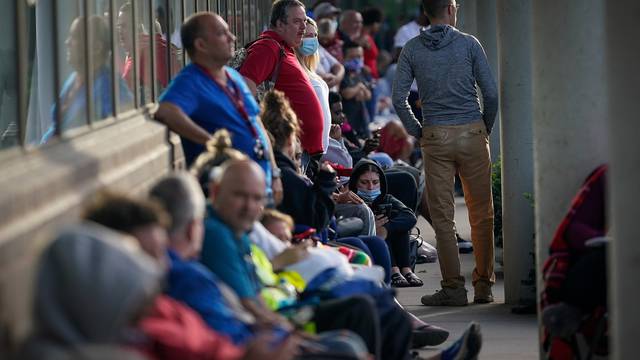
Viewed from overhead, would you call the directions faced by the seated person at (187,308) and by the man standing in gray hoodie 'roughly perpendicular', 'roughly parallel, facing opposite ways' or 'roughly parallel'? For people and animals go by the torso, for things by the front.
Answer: roughly perpendicular

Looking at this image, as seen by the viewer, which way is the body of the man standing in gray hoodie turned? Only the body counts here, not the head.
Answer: away from the camera

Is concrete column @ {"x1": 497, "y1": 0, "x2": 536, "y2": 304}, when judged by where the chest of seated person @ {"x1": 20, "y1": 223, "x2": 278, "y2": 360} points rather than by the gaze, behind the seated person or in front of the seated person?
in front

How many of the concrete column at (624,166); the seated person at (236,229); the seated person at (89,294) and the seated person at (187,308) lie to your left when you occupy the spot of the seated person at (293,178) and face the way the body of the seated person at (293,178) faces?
0

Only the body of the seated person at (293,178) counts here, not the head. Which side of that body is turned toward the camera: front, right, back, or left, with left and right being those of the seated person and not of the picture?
right

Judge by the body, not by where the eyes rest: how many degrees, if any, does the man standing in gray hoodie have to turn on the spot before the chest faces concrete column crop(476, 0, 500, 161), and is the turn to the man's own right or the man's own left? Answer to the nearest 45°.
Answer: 0° — they already face it

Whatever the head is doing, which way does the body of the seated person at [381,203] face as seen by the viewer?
toward the camera

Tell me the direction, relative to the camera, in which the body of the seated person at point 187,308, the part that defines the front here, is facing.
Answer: to the viewer's right

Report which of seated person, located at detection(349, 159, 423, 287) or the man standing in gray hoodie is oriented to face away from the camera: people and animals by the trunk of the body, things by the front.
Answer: the man standing in gray hoodie

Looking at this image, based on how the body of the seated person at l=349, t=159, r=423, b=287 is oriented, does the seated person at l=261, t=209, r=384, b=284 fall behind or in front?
in front

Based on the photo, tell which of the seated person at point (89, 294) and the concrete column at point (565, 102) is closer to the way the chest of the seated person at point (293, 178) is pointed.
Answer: the concrete column

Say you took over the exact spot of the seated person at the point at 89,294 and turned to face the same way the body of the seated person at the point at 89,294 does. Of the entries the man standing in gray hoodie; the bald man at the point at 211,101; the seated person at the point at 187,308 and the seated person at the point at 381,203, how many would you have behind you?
0

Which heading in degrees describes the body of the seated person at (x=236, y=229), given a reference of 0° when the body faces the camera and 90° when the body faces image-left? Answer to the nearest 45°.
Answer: approximately 270°

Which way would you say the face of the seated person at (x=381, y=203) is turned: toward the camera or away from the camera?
toward the camera
